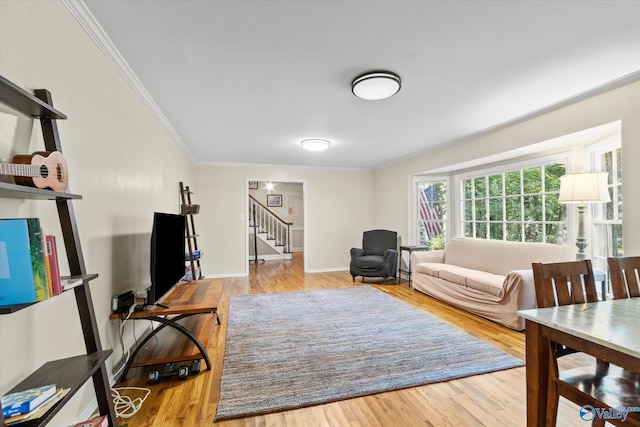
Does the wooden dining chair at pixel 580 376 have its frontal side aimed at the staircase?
no

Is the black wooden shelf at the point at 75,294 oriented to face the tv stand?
no

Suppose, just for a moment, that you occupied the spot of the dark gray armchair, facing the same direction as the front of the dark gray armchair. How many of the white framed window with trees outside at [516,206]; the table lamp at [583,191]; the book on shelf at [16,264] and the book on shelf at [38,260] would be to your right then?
0

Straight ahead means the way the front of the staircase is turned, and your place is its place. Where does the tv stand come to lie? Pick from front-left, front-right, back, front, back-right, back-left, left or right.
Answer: right

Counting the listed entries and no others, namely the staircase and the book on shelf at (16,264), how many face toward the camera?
1

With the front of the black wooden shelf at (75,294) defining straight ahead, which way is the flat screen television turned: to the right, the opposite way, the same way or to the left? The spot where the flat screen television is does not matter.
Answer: the same way

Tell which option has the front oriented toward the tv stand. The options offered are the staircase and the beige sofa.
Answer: the beige sofa

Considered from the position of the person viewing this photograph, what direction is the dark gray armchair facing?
facing the viewer and to the left of the viewer

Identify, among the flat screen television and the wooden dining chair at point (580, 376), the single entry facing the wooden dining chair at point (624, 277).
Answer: the flat screen television

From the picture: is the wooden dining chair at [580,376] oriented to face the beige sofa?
no

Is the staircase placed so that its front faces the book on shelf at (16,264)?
no

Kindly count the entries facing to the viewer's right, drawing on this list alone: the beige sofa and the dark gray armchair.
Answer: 0

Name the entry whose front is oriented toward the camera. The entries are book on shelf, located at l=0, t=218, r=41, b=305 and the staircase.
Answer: the book on shelf

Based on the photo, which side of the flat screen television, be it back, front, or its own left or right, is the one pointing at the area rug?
front

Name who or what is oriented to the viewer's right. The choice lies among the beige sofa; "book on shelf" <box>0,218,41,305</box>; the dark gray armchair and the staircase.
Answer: the staircase
